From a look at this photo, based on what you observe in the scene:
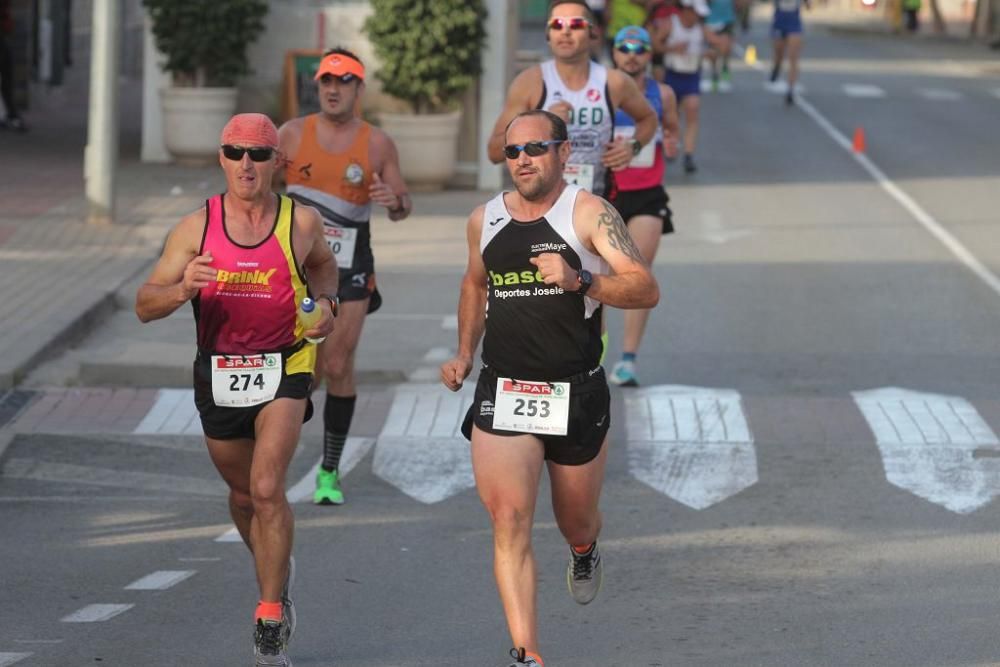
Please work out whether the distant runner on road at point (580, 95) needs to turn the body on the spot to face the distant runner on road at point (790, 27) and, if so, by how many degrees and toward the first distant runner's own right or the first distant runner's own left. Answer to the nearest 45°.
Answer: approximately 180°

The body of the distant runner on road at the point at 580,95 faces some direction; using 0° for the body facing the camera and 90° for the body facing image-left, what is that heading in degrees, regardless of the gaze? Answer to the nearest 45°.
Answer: approximately 0°

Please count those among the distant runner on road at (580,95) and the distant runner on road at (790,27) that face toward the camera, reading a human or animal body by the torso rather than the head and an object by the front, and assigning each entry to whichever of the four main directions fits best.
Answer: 2

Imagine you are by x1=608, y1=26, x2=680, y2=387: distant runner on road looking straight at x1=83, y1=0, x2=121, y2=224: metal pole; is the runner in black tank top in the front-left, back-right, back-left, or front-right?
back-left

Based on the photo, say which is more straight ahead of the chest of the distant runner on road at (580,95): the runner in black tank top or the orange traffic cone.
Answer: the runner in black tank top

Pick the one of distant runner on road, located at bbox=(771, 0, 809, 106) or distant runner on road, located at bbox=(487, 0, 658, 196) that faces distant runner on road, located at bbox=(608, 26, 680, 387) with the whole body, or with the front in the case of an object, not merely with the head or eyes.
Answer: distant runner on road, located at bbox=(771, 0, 809, 106)

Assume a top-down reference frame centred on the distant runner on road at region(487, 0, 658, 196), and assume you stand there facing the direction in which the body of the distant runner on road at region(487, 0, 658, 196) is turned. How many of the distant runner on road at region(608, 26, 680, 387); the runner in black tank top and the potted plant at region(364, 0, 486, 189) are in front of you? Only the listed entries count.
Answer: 1

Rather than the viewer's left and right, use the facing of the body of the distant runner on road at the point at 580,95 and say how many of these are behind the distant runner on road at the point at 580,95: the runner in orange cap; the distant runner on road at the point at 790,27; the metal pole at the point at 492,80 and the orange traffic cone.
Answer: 3

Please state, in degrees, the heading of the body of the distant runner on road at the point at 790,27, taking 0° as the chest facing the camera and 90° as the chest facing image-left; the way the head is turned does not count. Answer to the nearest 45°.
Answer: approximately 0°

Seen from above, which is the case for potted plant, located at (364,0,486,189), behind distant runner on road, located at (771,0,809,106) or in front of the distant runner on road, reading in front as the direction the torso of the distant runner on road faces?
in front
